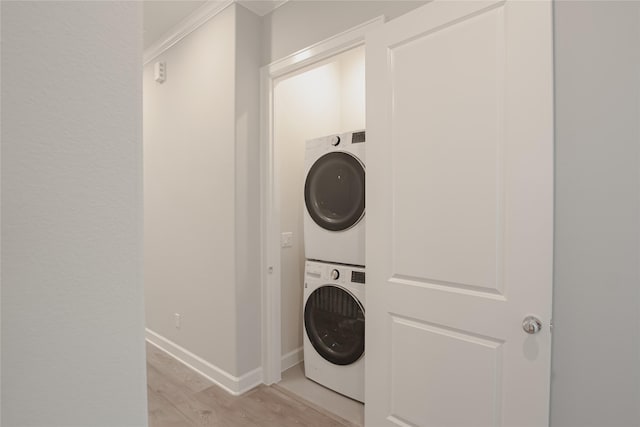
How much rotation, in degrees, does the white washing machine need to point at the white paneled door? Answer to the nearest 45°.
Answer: approximately 90° to its left

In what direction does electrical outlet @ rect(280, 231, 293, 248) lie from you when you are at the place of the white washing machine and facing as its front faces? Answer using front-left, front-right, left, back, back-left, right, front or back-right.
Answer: right

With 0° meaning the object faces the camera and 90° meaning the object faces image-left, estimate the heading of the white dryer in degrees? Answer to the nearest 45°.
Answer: approximately 45°

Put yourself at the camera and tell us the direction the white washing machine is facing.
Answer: facing the viewer and to the left of the viewer

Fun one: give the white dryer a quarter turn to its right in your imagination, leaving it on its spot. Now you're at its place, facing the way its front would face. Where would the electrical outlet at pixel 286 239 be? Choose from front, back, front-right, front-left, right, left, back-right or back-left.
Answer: front

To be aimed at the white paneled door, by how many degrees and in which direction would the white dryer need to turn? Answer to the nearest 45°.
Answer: approximately 90° to its left
